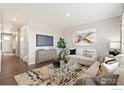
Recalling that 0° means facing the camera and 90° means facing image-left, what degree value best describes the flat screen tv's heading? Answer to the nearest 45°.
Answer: approximately 315°

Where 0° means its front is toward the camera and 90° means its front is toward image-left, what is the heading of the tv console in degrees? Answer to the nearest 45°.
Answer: approximately 315°

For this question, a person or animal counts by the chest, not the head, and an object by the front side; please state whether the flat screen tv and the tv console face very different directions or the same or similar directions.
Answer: same or similar directions

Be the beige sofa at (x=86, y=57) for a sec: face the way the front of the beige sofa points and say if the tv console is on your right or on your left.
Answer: on your right

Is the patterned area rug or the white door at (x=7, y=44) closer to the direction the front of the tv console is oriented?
the patterned area rug

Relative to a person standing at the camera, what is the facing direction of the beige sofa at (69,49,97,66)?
facing the viewer and to the left of the viewer

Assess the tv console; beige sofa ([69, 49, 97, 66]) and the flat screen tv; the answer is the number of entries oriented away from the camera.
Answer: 0
